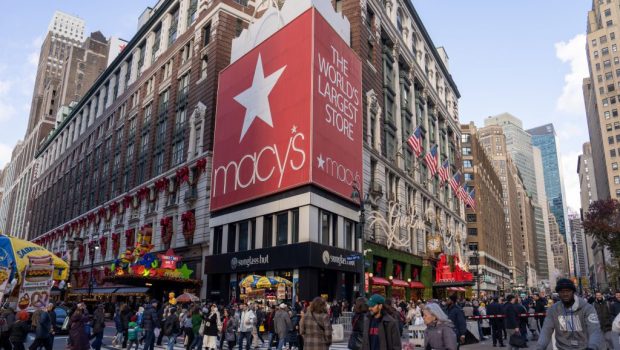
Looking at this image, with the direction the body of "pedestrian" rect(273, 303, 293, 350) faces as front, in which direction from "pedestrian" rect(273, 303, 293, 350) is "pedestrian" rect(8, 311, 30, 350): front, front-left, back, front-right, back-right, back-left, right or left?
back-left

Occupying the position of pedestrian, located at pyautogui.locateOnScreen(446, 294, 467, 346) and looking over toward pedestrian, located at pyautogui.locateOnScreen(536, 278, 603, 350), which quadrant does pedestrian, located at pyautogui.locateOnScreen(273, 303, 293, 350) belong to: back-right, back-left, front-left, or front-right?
back-right

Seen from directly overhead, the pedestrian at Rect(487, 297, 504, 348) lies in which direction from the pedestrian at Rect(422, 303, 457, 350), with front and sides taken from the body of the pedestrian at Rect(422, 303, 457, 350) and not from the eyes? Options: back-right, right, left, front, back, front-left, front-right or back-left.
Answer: right

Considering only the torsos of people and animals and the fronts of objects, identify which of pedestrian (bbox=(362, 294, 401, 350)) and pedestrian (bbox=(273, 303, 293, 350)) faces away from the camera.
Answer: pedestrian (bbox=(273, 303, 293, 350))

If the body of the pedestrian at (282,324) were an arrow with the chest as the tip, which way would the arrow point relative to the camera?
away from the camera
